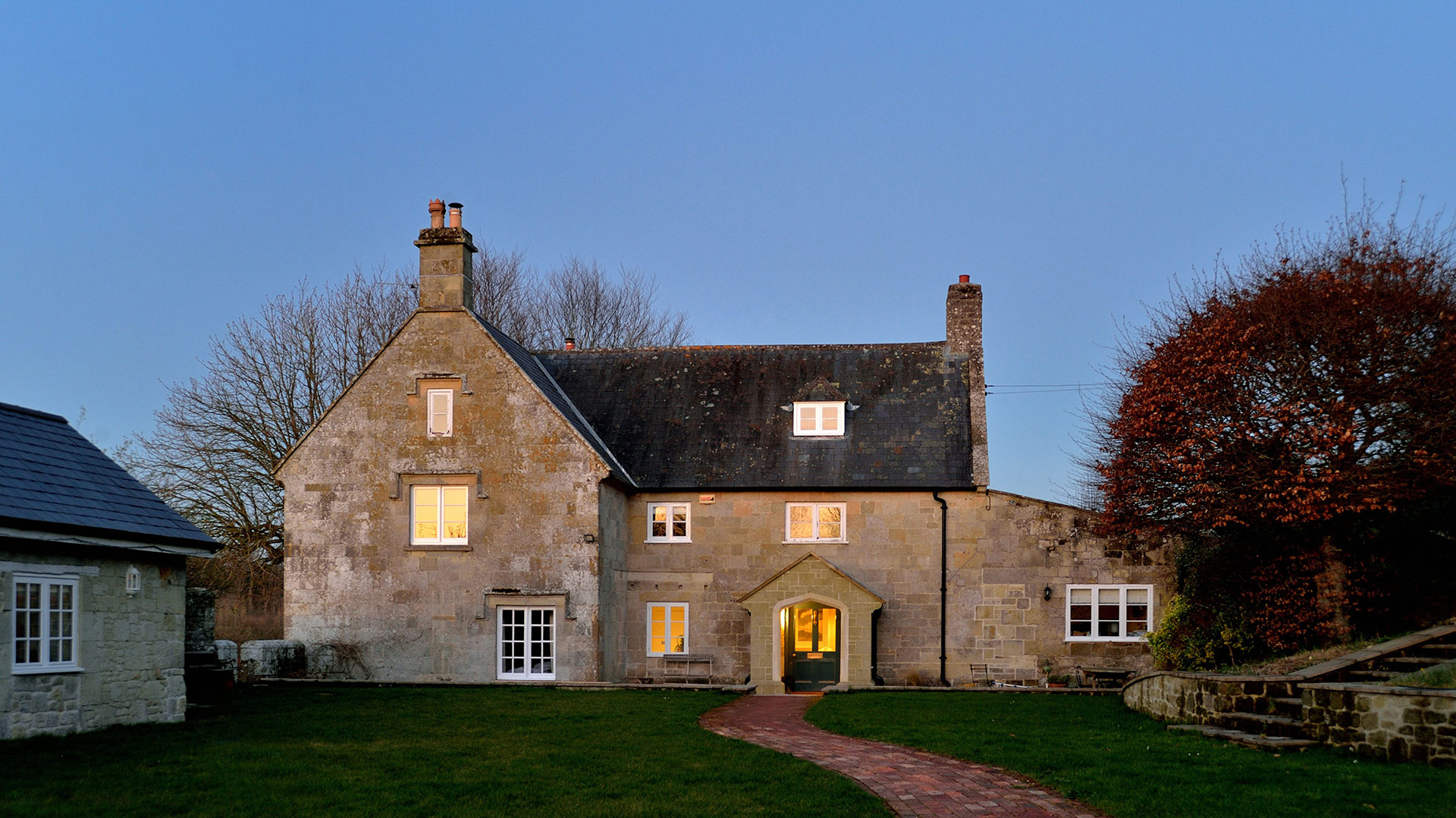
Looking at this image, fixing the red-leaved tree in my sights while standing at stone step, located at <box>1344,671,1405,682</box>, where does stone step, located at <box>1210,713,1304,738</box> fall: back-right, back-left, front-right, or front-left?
back-left

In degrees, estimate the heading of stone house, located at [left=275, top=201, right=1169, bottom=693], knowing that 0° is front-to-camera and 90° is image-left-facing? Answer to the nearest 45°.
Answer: approximately 0°
